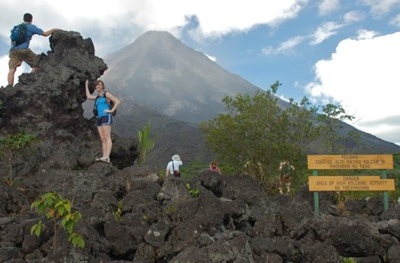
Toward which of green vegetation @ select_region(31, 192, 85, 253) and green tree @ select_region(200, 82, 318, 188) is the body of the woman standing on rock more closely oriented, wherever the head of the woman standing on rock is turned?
the green vegetation

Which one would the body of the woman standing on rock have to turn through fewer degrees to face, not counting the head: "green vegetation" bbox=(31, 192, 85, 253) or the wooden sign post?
the green vegetation

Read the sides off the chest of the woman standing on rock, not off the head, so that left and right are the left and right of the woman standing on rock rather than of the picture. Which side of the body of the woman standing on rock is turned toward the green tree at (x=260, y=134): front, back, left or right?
back

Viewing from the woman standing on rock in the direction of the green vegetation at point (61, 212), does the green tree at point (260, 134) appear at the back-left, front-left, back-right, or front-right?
back-left

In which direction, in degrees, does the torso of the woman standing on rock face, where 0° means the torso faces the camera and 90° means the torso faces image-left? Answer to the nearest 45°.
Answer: approximately 45°

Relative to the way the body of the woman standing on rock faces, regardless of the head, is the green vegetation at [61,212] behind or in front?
in front

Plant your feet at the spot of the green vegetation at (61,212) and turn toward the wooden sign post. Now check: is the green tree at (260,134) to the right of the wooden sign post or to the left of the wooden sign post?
left

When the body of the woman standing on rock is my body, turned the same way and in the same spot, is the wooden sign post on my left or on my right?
on my left

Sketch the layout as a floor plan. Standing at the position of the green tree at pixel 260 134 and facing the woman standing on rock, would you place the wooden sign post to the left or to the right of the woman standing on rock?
left
